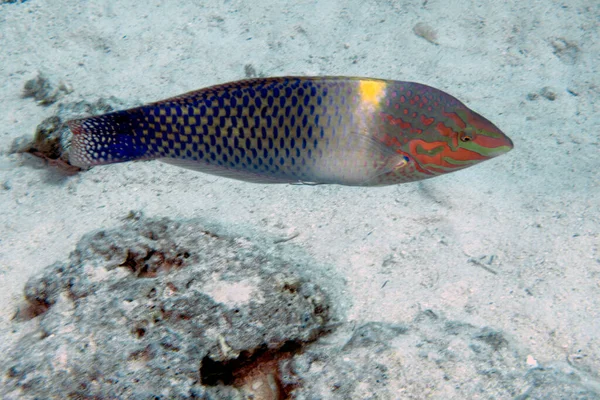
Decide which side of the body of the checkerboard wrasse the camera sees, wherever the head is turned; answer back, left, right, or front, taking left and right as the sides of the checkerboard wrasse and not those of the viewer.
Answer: right
